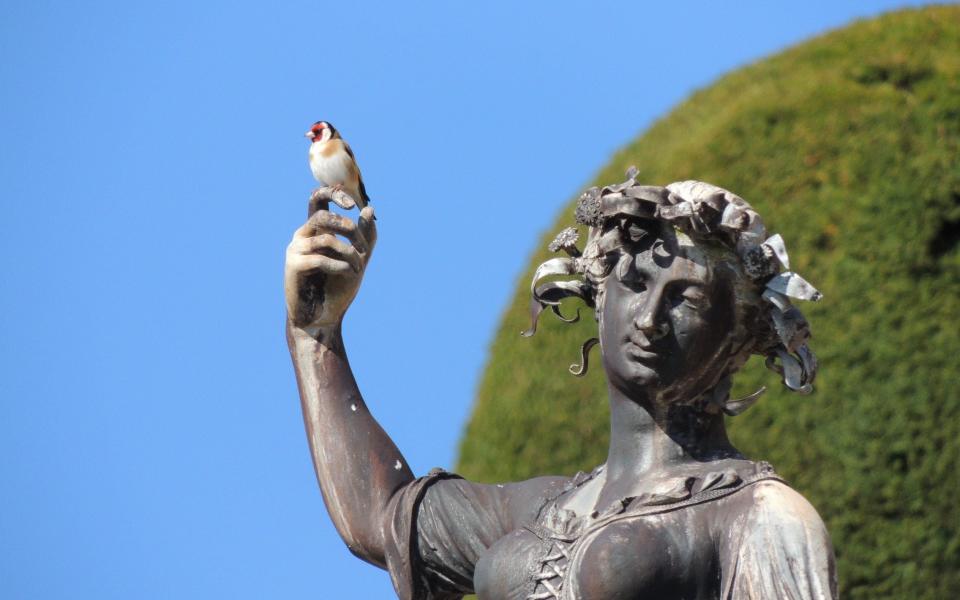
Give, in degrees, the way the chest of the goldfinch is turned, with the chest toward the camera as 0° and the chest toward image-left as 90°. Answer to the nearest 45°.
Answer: approximately 45°
